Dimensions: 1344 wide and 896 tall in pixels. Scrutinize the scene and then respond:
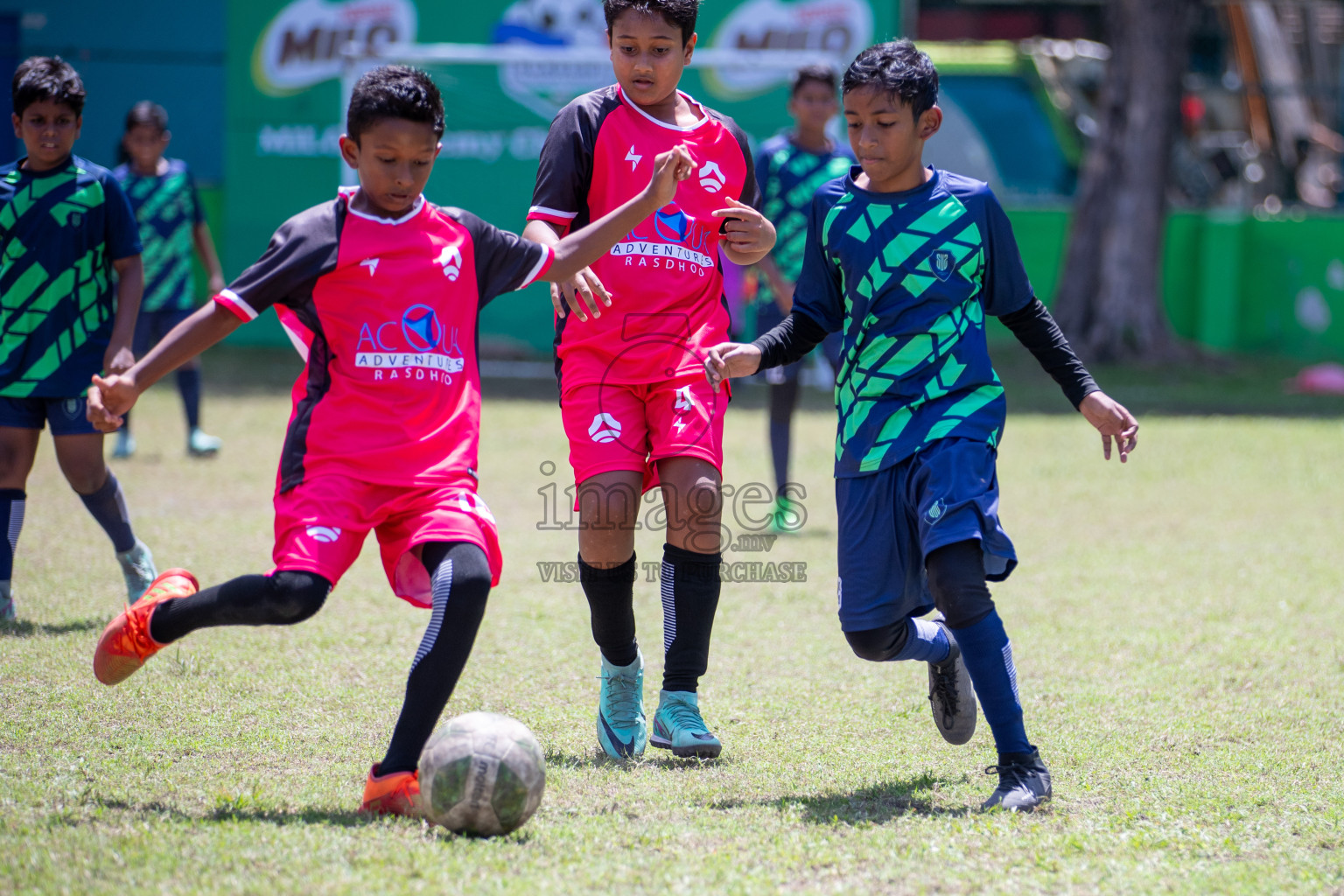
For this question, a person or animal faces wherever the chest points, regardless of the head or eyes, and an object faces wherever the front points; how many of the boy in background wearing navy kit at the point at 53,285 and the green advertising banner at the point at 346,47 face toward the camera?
2

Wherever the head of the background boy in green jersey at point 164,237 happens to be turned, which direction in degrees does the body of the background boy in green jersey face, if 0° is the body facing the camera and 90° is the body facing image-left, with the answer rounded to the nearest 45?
approximately 0°

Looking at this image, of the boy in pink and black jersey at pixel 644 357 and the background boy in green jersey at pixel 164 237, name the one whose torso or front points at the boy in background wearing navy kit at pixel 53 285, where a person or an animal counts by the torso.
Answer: the background boy in green jersey

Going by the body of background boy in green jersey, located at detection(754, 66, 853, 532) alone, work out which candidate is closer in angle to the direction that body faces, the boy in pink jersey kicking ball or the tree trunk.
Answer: the boy in pink jersey kicking ball

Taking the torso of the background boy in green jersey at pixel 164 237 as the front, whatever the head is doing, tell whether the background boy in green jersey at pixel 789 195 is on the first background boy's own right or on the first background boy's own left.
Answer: on the first background boy's own left

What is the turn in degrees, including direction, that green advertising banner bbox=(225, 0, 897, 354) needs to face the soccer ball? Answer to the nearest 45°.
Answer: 0° — it already faces it

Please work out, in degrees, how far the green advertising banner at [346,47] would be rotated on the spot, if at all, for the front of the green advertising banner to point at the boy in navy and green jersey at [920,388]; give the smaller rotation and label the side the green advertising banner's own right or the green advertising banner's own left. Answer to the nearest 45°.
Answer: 0° — it already faces them

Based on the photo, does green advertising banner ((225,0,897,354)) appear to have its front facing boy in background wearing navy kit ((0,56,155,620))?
yes
